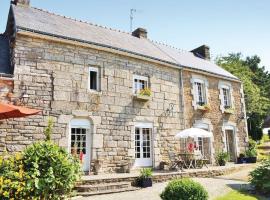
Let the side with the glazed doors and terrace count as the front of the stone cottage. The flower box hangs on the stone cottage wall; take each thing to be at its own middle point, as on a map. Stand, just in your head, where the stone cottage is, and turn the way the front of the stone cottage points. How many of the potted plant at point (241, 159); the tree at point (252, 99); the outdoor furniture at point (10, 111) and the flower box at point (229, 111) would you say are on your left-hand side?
3

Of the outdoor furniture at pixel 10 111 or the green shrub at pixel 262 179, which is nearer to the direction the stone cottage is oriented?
the green shrub

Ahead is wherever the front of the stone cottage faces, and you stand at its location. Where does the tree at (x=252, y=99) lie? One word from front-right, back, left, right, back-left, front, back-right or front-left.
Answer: left

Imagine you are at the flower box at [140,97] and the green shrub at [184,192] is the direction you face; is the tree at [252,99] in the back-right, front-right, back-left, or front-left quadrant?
back-left

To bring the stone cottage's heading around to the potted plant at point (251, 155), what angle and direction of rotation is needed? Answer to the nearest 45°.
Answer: approximately 90° to its left

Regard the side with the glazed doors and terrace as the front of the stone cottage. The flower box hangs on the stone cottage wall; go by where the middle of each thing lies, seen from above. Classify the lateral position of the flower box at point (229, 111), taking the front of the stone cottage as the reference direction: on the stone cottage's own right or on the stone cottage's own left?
on the stone cottage's own left

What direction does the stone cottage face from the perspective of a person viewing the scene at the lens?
facing the viewer and to the right of the viewer

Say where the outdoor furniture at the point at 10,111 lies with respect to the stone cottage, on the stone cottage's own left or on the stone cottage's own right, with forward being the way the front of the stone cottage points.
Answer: on the stone cottage's own right

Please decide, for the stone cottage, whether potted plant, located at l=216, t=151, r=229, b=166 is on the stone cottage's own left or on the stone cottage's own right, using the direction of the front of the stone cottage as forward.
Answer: on the stone cottage's own left

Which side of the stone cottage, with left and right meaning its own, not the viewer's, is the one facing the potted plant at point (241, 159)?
left

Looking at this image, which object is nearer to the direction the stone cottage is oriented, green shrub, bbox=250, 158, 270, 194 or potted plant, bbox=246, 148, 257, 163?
the green shrub

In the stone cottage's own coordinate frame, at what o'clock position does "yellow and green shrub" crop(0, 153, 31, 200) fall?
The yellow and green shrub is roughly at 2 o'clock from the stone cottage.
